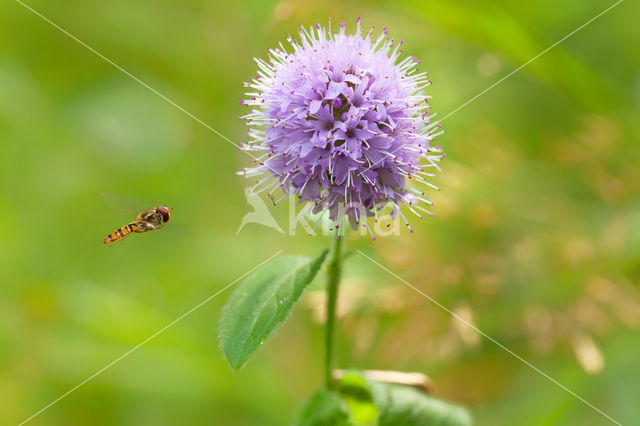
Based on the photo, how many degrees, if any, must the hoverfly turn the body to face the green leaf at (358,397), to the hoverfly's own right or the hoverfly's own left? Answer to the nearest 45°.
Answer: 0° — it already faces it

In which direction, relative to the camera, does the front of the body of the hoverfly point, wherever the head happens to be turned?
to the viewer's right

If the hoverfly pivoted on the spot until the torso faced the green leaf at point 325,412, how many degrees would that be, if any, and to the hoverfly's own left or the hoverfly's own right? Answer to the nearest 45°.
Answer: approximately 45° to the hoverfly's own right
